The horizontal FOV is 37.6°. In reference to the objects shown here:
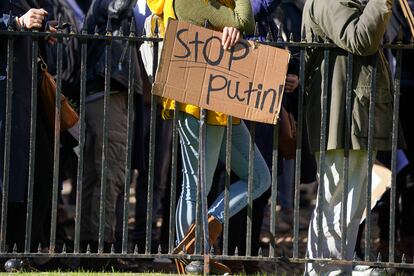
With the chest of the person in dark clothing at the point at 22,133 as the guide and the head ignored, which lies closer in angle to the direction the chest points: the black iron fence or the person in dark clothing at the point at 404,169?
the black iron fence

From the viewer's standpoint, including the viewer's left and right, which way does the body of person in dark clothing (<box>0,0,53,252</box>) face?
facing the viewer and to the right of the viewer

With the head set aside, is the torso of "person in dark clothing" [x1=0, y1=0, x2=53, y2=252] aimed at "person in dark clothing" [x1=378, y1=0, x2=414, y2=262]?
no
